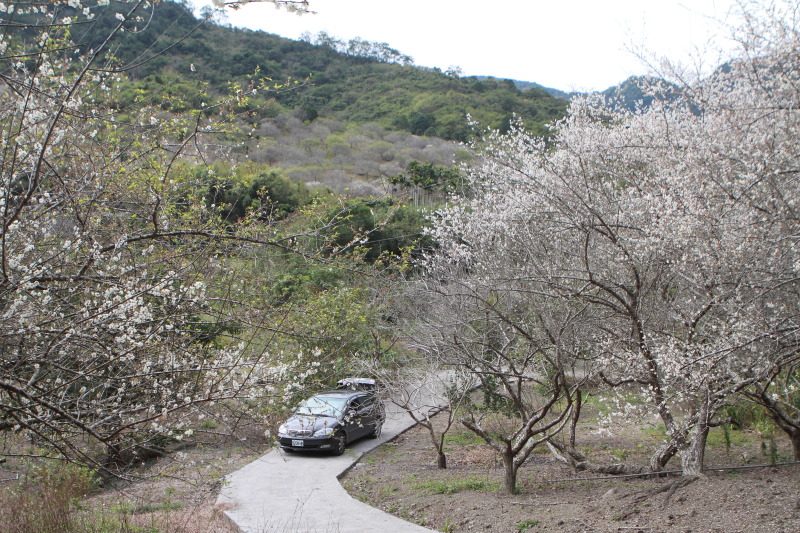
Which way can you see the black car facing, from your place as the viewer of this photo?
facing the viewer and to the left of the viewer
